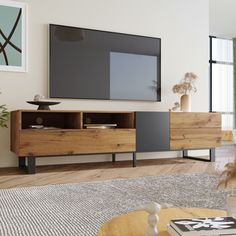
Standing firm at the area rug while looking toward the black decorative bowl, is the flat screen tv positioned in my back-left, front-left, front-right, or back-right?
front-right

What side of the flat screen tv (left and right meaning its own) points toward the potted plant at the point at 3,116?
right

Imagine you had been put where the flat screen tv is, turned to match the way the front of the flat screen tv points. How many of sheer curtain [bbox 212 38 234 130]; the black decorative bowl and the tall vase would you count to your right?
1

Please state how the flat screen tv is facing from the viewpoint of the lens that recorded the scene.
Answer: facing the viewer and to the right of the viewer

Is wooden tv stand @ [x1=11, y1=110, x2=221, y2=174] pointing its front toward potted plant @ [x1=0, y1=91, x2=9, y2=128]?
no

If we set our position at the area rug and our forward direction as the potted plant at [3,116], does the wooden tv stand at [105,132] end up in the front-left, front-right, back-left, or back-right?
front-right

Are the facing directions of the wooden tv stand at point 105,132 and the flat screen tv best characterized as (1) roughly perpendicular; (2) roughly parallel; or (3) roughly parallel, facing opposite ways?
roughly parallel

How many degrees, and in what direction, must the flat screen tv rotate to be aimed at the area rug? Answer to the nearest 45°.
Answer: approximately 45° to its right

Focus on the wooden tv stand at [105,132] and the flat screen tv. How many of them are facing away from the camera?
0

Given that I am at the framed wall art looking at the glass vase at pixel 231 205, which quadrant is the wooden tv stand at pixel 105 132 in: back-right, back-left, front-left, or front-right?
front-left

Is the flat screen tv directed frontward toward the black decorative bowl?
no

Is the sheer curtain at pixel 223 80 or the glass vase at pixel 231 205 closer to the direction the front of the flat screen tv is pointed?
the glass vase

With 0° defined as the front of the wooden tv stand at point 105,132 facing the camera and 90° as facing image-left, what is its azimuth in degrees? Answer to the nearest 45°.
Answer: approximately 315°
